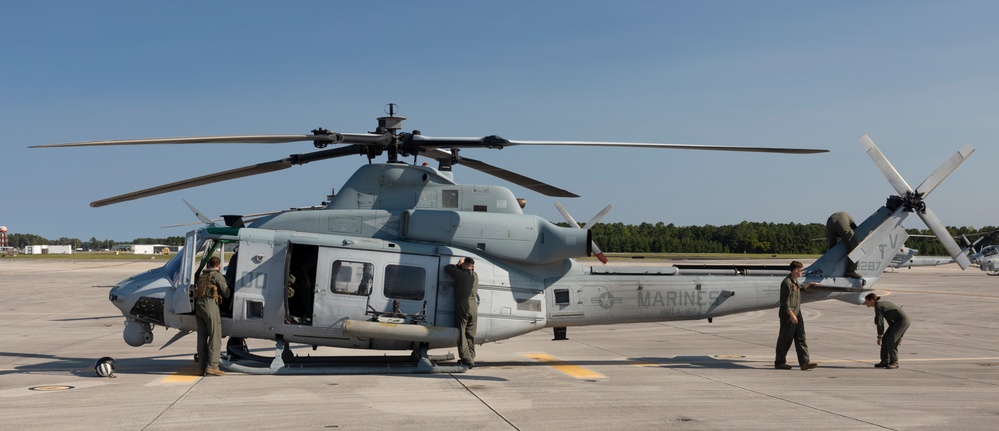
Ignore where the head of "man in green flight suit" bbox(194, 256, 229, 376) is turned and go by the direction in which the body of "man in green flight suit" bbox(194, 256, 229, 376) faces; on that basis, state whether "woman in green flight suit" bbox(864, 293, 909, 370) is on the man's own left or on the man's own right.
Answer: on the man's own right

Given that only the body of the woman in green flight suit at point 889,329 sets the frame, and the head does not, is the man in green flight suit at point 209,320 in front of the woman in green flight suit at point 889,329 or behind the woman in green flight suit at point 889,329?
in front

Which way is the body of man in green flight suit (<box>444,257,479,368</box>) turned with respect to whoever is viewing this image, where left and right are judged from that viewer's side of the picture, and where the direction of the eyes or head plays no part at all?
facing away from the viewer and to the left of the viewer

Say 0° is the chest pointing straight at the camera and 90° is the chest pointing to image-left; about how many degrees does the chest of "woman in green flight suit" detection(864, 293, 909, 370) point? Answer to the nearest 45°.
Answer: approximately 90°

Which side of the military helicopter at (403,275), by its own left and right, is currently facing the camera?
left

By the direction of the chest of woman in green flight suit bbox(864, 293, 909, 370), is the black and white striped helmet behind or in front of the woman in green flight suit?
in front

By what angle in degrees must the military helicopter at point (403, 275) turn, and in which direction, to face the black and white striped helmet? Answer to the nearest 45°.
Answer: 0° — it already faces it

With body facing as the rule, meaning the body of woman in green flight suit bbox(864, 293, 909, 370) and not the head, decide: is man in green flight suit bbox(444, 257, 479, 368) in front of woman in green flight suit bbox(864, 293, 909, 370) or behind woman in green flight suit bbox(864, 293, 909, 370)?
in front
